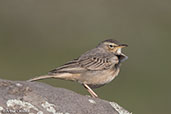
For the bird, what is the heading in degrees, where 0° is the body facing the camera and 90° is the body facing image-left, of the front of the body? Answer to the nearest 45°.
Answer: approximately 270°
